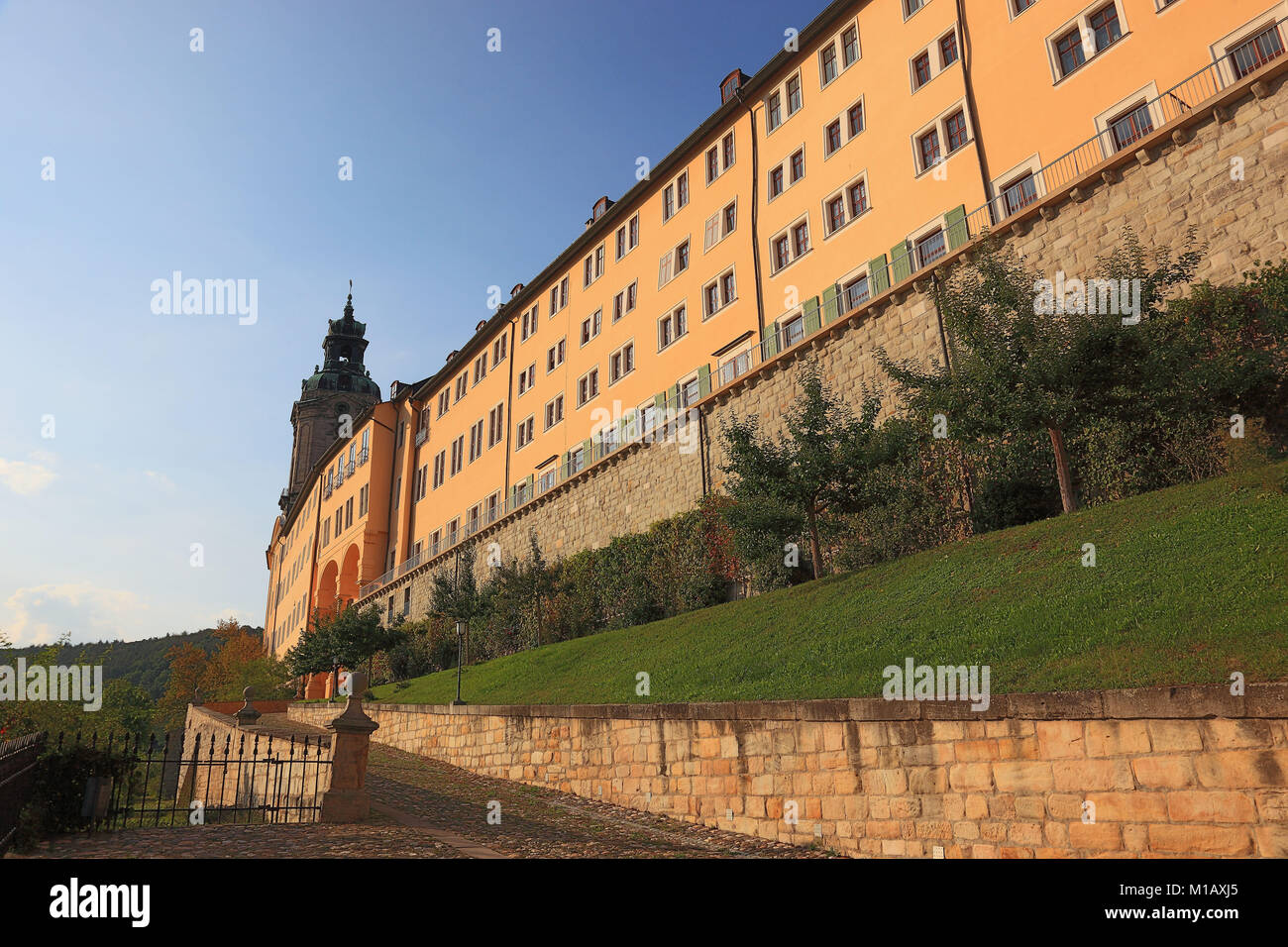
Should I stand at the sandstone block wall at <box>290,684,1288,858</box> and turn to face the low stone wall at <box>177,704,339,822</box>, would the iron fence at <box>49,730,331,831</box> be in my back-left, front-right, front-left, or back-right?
front-left

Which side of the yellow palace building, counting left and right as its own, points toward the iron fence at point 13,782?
front

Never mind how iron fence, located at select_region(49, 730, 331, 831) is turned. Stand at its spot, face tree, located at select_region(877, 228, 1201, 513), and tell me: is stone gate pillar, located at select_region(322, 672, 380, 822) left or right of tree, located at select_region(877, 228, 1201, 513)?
right

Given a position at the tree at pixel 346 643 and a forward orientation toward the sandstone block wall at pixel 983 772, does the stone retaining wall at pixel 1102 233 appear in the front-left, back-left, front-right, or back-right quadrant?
front-left

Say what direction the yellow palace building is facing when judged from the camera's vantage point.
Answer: facing the viewer and to the left of the viewer

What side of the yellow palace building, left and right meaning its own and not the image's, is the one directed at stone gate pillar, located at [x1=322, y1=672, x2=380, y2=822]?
front

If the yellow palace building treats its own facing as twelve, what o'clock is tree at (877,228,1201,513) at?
The tree is roughly at 10 o'clock from the yellow palace building.

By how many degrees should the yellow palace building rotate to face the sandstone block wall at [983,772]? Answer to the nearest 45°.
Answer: approximately 45° to its left

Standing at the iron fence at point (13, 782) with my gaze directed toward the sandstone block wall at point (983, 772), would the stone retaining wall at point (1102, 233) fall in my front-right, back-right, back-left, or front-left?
front-left
